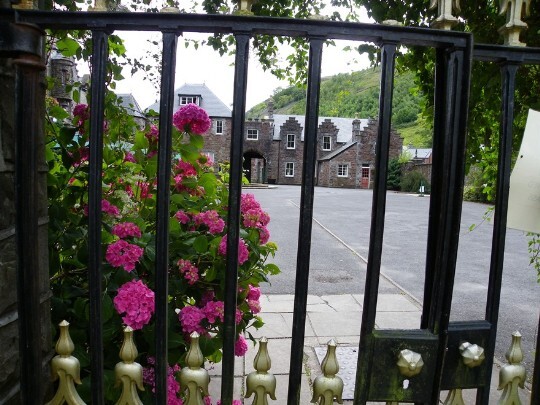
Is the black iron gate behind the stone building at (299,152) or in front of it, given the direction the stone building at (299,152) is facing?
in front

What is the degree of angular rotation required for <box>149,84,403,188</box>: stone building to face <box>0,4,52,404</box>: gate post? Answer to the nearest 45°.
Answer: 0° — it already faces it

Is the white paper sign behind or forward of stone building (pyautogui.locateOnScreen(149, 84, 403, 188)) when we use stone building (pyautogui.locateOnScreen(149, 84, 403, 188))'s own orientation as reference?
forward

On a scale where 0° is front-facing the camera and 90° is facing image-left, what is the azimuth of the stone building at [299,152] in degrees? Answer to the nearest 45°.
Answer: approximately 0°
